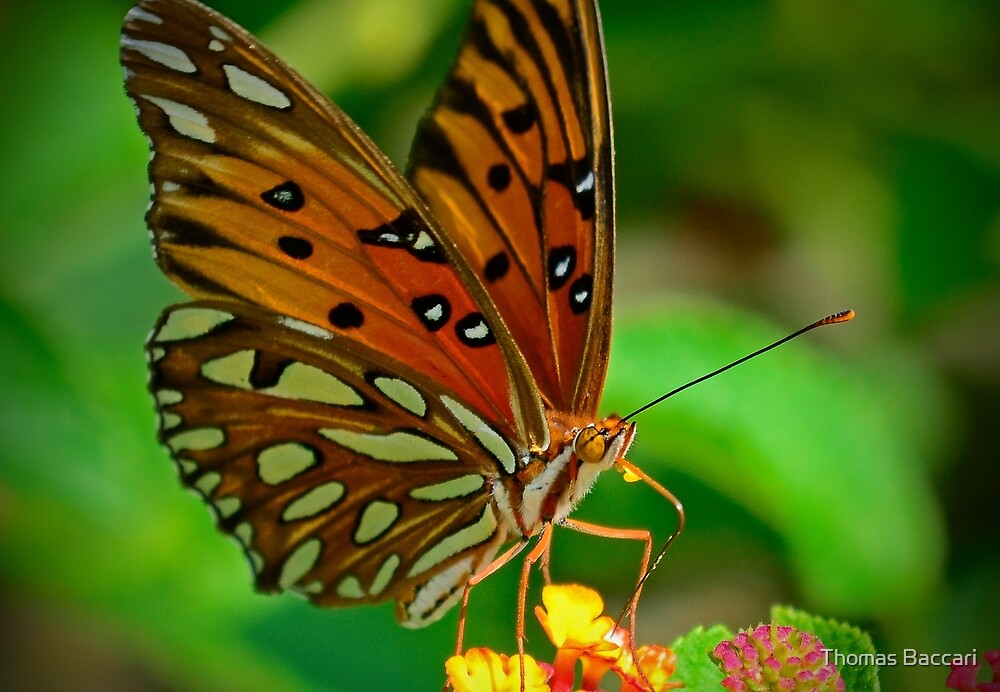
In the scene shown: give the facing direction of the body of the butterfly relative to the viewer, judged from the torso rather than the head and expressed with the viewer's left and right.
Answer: facing to the right of the viewer
